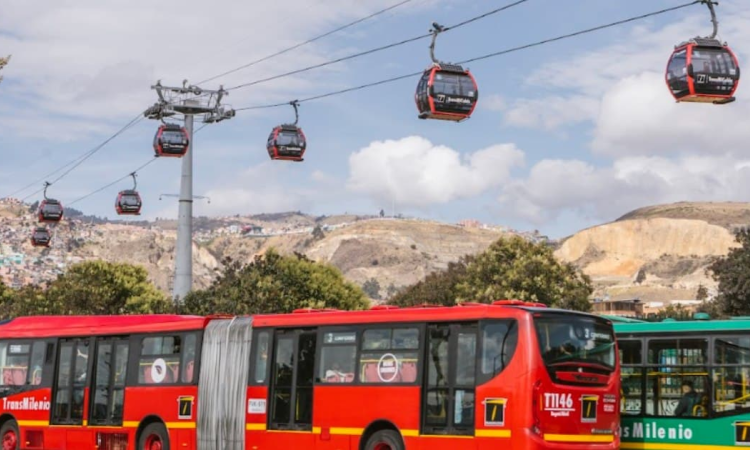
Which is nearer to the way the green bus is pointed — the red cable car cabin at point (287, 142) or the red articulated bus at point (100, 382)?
the red articulated bus

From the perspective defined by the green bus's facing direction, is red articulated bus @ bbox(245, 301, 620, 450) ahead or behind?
ahead

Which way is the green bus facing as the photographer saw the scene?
facing to the left of the viewer
